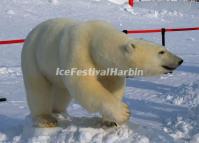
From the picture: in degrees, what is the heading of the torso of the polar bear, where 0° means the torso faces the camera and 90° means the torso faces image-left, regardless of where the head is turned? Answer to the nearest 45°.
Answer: approximately 270°
